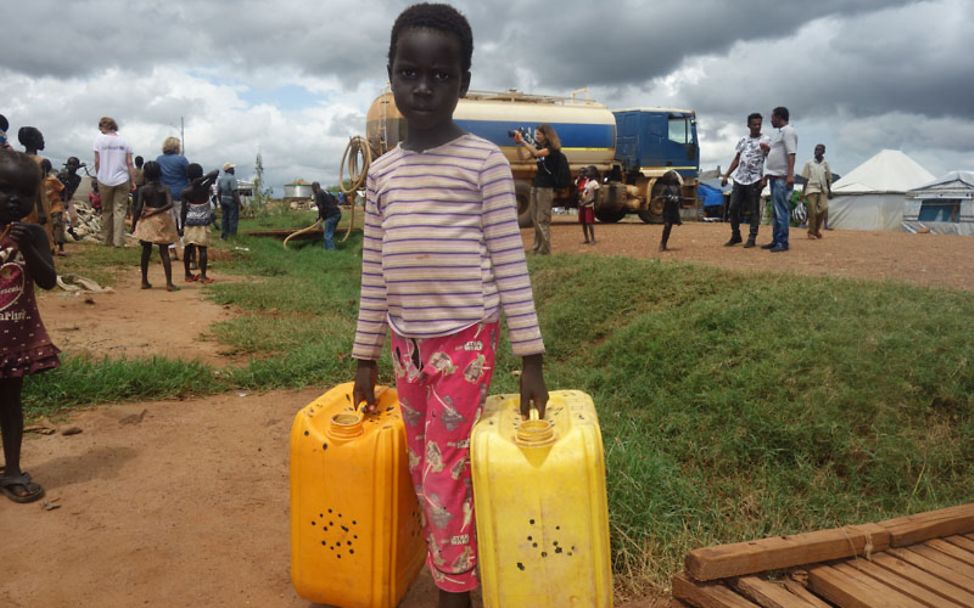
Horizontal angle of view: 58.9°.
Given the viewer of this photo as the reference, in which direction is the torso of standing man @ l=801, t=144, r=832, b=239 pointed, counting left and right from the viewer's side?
facing the viewer

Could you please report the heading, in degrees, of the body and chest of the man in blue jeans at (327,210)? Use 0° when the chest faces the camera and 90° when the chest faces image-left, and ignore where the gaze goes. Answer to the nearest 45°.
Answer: approximately 90°

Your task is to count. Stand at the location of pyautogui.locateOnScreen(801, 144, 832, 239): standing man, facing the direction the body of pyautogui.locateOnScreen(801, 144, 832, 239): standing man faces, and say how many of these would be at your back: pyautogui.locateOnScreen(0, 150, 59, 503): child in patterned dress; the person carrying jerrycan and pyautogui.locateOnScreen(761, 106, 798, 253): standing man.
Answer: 0

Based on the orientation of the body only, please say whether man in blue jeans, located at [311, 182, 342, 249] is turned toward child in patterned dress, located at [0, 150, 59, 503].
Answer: no
